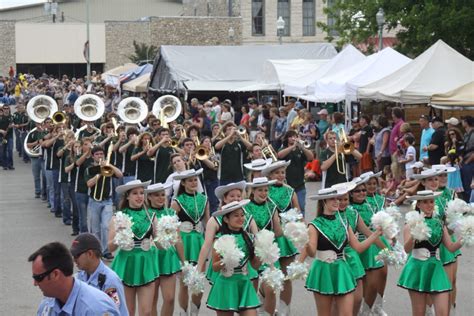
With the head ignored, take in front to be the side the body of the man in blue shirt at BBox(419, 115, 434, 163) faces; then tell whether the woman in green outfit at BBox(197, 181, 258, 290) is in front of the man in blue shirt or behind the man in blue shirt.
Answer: in front

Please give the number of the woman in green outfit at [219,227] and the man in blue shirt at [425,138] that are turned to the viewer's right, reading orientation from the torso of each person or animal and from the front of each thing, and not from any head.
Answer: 0

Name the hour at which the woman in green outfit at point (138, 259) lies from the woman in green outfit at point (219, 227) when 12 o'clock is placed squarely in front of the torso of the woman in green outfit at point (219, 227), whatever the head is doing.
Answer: the woman in green outfit at point (138, 259) is roughly at 4 o'clock from the woman in green outfit at point (219, 227).

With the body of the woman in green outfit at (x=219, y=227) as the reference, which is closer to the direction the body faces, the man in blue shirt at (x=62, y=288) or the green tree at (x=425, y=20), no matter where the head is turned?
the man in blue shirt

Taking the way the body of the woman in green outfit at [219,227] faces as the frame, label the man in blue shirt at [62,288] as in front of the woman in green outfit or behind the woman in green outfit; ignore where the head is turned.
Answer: in front

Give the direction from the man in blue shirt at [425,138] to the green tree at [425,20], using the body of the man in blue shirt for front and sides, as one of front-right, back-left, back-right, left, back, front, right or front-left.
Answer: back-right

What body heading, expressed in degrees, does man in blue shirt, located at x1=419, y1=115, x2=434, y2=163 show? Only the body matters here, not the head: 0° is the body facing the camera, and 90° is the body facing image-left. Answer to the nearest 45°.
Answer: approximately 45°

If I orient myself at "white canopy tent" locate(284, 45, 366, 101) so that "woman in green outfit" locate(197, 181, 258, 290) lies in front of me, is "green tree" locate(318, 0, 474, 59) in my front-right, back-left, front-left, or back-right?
back-left

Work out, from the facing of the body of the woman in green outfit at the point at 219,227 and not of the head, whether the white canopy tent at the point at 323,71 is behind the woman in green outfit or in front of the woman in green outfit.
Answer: behind
